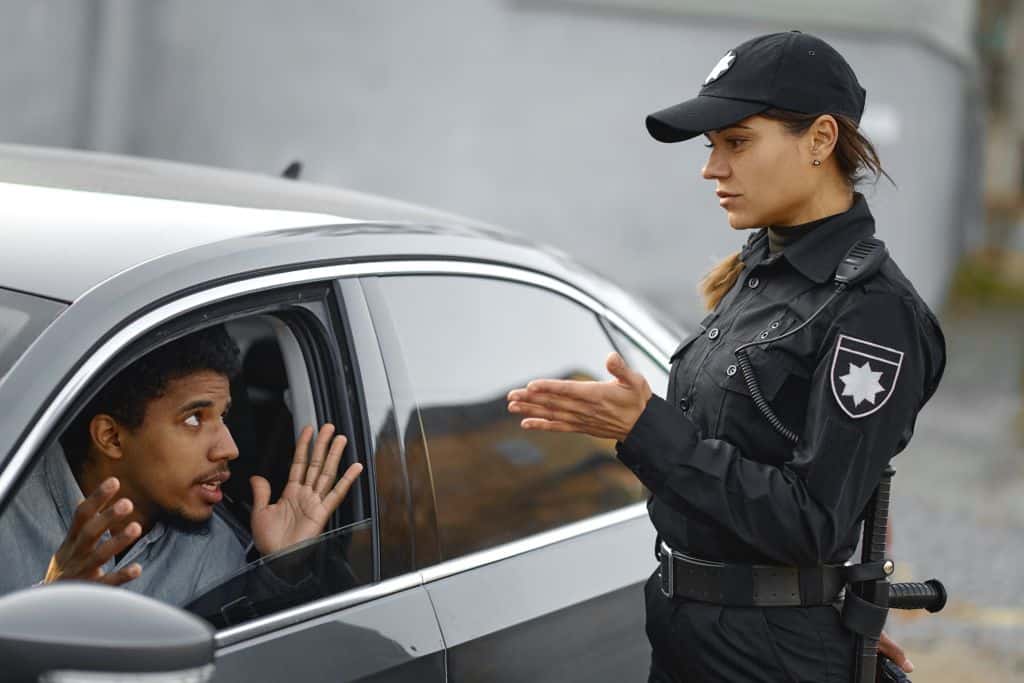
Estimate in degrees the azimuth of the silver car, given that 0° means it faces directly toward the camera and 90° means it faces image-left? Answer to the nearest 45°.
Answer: approximately 45°

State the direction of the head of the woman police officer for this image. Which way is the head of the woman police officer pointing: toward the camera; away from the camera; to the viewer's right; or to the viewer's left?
to the viewer's left
